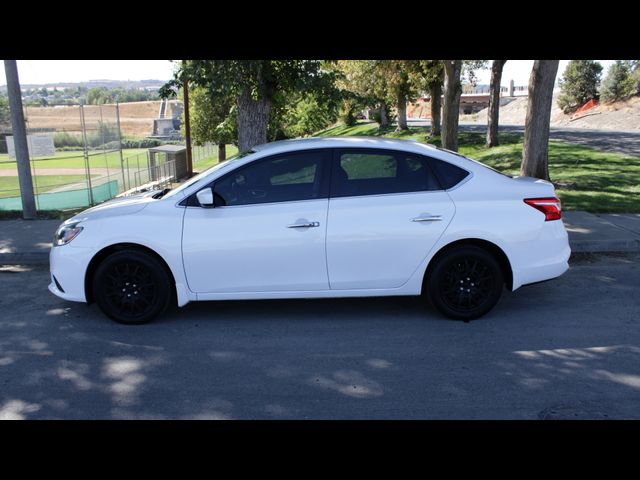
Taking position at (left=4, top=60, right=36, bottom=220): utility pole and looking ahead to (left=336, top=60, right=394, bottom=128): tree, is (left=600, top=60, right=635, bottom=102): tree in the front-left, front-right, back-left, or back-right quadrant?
front-right

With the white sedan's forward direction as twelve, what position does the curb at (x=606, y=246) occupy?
The curb is roughly at 5 o'clock from the white sedan.

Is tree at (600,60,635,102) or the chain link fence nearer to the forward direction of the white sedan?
the chain link fence

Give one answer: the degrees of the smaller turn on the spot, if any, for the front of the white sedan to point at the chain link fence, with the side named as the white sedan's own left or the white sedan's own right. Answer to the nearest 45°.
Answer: approximately 45° to the white sedan's own right

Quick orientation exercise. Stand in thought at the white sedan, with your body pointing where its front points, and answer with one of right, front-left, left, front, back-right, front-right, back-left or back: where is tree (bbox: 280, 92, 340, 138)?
right

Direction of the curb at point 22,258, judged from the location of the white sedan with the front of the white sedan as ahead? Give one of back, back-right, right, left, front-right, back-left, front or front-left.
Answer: front-right

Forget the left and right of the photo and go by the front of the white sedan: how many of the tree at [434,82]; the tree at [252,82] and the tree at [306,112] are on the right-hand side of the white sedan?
3

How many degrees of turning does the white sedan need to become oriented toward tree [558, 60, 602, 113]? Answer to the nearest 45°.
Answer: approximately 135° to its right

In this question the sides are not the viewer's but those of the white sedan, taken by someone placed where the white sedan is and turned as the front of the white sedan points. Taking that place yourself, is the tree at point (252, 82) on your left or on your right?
on your right

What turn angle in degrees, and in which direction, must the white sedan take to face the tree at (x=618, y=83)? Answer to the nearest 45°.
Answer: approximately 135° to its right

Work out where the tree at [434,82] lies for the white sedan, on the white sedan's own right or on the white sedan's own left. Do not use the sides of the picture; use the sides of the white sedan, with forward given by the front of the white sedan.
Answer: on the white sedan's own right

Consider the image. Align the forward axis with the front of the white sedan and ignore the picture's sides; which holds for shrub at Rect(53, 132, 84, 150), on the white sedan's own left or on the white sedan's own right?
on the white sedan's own right

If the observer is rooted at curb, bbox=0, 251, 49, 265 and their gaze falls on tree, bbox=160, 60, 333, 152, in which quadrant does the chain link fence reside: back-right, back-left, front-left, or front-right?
front-left

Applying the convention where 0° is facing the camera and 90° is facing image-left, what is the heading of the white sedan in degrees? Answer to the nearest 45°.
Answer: approximately 90°

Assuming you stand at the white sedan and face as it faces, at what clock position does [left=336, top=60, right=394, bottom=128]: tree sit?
The tree is roughly at 3 o'clock from the white sedan.
